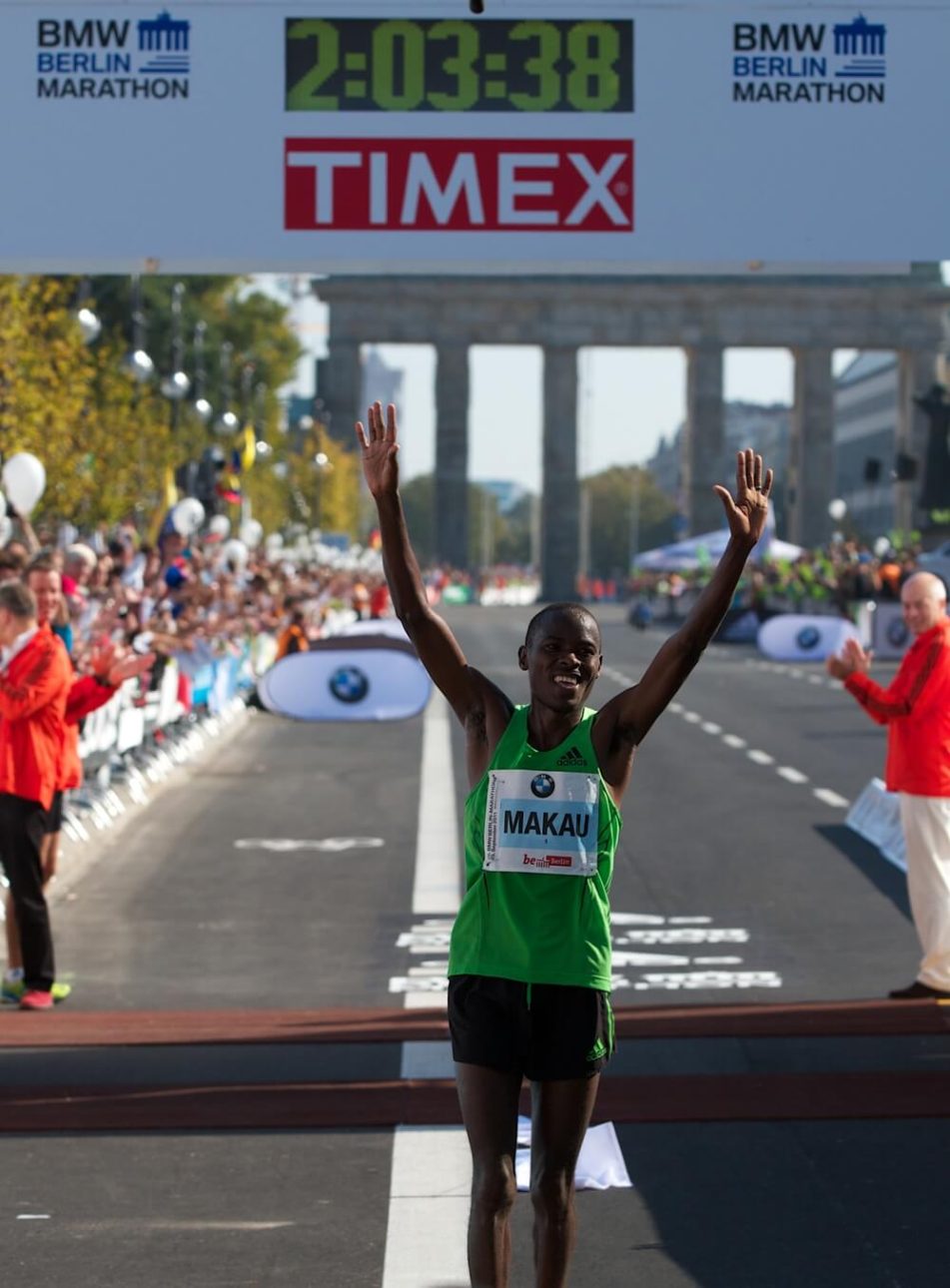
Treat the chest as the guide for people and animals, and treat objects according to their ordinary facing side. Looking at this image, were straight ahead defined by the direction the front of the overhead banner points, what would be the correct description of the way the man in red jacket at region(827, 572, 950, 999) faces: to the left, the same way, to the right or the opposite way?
to the right

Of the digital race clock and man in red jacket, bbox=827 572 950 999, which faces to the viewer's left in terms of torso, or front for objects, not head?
the man in red jacket

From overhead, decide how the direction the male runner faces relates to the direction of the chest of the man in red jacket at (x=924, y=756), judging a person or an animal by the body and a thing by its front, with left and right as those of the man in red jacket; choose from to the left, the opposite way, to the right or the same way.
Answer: to the left

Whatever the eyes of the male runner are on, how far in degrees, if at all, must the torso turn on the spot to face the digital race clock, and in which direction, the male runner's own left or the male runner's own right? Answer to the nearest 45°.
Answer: approximately 180°

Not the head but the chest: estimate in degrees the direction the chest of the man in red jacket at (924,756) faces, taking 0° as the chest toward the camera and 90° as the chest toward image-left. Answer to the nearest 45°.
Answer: approximately 90°

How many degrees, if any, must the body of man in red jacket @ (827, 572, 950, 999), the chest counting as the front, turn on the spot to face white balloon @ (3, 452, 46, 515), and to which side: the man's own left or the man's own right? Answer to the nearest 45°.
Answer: approximately 45° to the man's own right

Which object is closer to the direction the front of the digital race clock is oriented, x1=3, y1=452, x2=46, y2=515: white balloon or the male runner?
the male runner

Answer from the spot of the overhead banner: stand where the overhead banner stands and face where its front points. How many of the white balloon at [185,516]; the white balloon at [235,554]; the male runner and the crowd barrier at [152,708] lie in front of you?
1

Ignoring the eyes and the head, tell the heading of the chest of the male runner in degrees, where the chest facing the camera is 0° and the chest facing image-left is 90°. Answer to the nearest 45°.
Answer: approximately 0°

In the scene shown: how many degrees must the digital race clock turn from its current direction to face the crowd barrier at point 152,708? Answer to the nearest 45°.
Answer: approximately 180°
